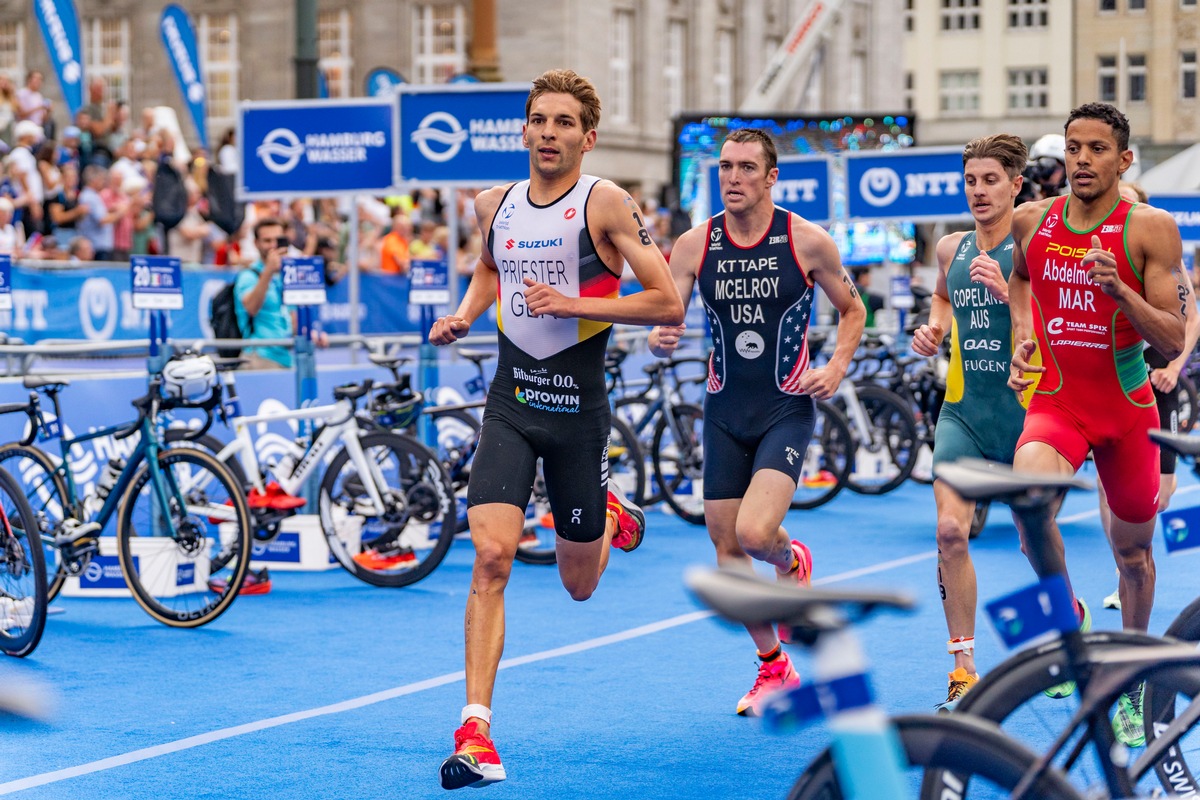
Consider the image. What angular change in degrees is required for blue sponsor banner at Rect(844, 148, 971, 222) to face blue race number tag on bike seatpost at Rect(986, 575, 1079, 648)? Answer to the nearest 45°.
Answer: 0° — it already faces it

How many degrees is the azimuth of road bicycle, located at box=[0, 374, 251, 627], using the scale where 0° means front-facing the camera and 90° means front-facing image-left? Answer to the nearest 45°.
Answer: approximately 315°

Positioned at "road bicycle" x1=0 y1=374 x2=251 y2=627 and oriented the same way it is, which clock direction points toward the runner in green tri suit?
The runner in green tri suit is roughly at 12 o'clock from the road bicycle.

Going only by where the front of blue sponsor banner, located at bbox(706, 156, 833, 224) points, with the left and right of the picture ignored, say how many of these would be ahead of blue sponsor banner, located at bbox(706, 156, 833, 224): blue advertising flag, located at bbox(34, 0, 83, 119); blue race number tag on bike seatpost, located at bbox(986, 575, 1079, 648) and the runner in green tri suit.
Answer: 2

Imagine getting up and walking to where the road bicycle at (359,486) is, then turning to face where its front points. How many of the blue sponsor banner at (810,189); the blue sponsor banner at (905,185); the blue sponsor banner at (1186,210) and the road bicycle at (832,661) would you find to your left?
3

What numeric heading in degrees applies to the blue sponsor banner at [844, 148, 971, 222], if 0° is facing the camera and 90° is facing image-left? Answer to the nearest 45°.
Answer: approximately 0°

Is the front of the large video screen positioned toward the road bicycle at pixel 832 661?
yes

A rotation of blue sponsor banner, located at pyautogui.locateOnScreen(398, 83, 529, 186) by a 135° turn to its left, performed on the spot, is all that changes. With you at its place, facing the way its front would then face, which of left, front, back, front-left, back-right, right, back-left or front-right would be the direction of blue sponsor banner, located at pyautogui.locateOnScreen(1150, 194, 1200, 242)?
front
